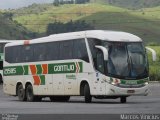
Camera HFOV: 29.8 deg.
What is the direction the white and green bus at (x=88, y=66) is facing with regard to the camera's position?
facing the viewer and to the right of the viewer
